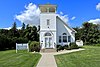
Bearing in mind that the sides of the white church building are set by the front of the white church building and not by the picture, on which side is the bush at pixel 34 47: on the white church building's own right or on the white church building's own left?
on the white church building's own right

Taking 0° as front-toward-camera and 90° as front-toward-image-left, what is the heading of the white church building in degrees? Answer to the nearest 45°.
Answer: approximately 0°
